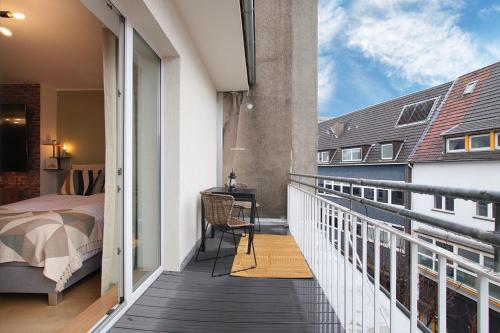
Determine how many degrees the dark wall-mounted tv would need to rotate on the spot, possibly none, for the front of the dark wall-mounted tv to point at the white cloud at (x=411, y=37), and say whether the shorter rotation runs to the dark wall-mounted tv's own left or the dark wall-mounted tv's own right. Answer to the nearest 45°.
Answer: approximately 90° to the dark wall-mounted tv's own left

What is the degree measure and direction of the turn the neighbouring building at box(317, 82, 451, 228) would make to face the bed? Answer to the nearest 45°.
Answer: approximately 45° to its left

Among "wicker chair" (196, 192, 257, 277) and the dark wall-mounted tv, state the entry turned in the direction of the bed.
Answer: the dark wall-mounted tv

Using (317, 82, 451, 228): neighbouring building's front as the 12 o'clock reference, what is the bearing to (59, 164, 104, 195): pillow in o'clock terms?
The pillow is roughly at 11 o'clock from the neighbouring building.

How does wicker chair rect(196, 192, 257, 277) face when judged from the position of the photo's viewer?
facing away from the viewer and to the right of the viewer

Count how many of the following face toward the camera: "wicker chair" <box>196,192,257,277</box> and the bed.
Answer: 1

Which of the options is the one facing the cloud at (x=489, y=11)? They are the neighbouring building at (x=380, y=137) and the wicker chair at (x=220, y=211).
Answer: the wicker chair

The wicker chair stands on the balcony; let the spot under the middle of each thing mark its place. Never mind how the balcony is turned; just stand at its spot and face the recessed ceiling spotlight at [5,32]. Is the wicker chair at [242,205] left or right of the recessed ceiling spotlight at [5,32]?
right

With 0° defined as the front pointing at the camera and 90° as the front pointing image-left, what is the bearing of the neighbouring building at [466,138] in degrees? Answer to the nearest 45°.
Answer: approximately 45°

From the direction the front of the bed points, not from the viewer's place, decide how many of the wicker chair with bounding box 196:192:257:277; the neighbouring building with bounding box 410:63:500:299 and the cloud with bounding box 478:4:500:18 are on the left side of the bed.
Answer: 3

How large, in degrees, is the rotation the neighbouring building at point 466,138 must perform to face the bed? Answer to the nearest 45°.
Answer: approximately 45° to its left
